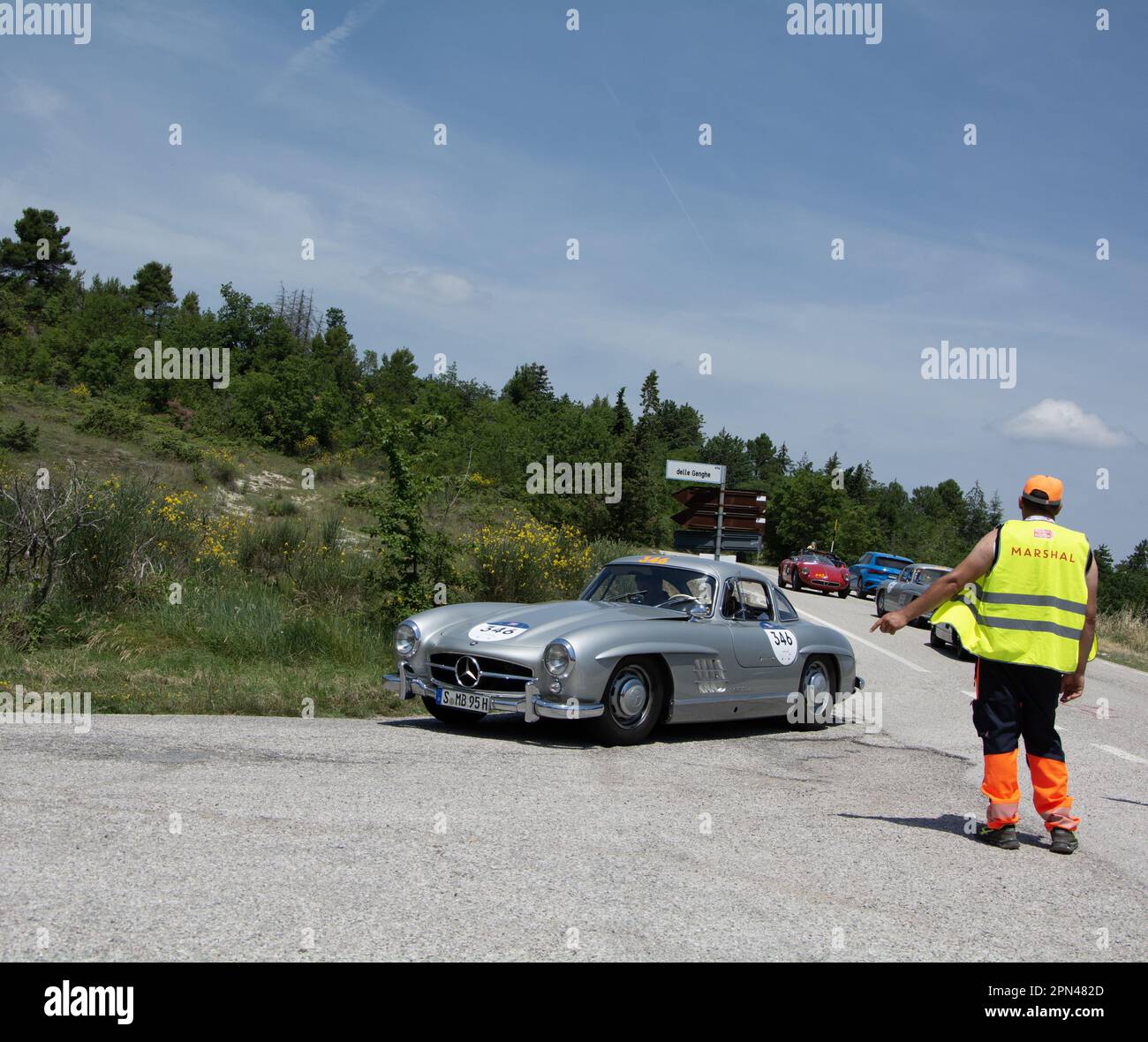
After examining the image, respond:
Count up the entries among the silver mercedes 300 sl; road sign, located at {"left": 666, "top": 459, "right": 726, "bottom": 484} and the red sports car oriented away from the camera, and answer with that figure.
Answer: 0

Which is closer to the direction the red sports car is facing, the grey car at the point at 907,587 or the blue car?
the grey car

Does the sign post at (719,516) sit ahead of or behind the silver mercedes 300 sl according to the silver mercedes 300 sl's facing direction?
behind

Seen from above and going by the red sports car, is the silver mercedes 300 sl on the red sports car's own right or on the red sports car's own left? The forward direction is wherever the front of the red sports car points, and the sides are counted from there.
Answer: on the red sports car's own right

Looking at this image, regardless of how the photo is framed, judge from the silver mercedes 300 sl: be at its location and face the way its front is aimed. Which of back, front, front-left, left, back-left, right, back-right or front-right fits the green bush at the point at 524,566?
back-right

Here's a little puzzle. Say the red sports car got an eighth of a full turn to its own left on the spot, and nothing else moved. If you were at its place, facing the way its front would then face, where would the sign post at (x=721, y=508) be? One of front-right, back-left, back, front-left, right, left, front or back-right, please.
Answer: right

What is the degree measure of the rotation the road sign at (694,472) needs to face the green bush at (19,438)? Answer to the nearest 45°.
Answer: approximately 135° to its right

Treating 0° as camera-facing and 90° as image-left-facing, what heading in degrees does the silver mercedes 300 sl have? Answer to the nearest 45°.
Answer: approximately 45°

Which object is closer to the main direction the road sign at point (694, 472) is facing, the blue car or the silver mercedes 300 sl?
the silver mercedes 300 sl

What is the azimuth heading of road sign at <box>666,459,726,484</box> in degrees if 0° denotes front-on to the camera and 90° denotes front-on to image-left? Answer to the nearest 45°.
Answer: approximately 0°

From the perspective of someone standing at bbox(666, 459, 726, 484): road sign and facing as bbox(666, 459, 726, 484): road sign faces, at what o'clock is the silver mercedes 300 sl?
The silver mercedes 300 sl is roughly at 12 o'clock from the road sign.
